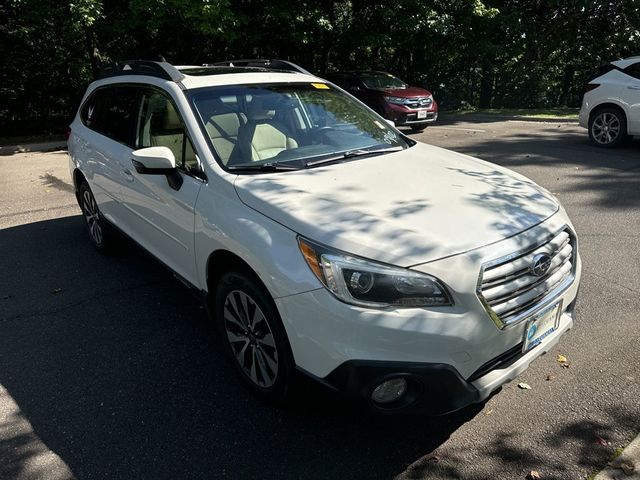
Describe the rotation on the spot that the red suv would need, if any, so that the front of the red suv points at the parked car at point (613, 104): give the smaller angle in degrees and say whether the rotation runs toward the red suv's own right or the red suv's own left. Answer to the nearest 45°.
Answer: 0° — it already faces it

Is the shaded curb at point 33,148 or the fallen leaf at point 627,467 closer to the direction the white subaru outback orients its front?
the fallen leaf

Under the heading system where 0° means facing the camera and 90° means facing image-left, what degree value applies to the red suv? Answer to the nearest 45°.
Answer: approximately 315°

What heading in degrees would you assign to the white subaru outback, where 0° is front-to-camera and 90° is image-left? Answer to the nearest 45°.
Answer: approximately 315°

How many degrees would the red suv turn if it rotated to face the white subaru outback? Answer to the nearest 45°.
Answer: approximately 45° to its right

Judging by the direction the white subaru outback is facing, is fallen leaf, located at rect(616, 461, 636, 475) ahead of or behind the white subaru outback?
ahead

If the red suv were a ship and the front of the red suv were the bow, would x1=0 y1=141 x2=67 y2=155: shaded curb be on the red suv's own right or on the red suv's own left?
on the red suv's own right

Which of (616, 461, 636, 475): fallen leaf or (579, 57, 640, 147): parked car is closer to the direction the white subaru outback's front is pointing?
the fallen leaf

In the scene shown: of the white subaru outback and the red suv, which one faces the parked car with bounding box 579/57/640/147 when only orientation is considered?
the red suv
